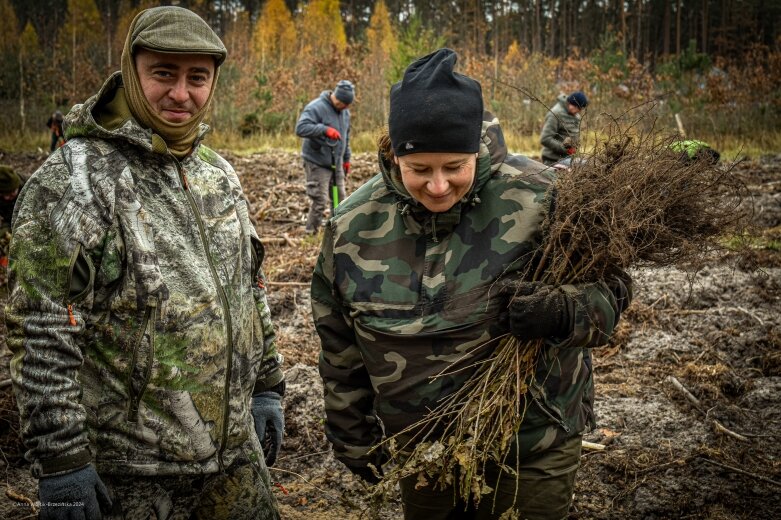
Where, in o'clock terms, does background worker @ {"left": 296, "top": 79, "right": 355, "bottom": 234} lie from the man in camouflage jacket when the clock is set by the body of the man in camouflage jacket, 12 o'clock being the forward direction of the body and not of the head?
The background worker is roughly at 8 o'clock from the man in camouflage jacket.

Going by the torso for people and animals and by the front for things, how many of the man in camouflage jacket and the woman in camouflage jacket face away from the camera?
0

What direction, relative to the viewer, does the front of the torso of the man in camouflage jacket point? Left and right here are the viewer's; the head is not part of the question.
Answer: facing the viewer and to the right of the viewer

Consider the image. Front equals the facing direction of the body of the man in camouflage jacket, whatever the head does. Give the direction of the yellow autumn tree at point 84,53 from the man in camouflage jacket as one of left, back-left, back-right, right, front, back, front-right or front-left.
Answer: back-left

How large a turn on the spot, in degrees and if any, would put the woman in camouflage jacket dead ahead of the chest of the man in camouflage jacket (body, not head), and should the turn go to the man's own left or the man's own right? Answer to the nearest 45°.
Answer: approximately 45° to the man's own left

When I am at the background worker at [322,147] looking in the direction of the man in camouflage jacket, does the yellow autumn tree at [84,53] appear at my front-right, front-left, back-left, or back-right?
back-right

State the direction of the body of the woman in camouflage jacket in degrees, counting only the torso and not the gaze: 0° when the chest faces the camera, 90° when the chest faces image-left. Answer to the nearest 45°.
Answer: approximately 0°

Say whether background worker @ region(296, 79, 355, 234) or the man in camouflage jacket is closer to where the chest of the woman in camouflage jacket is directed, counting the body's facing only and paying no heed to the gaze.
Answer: the man in camouflage jacket

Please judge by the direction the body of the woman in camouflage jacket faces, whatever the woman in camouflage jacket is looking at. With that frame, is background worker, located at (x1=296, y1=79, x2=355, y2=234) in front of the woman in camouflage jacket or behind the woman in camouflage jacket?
behind

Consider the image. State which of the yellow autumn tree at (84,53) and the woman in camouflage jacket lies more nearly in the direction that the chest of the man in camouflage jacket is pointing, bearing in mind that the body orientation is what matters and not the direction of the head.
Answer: the woman in camouflage jacket
